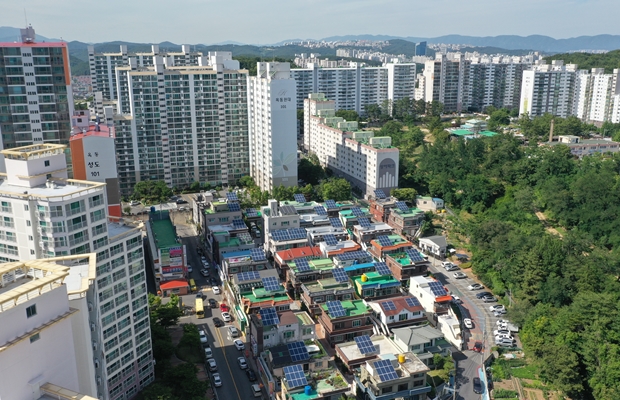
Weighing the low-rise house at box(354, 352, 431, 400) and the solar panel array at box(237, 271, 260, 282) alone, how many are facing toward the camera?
2

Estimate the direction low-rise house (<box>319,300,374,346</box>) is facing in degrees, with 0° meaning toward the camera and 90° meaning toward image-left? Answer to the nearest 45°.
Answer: approximately 0°

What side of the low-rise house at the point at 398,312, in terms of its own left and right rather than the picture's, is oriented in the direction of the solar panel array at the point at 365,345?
front

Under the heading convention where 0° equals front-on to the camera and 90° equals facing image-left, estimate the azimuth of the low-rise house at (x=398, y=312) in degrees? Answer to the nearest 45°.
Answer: approximately 0°

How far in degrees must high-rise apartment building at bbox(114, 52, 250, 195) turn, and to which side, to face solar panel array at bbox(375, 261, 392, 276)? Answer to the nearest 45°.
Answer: approximately 45° to its left

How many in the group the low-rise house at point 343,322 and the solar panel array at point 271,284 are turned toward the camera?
2

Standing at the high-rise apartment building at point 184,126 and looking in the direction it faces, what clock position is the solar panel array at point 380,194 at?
The solar panel array is roughly at 10 o'clock from the high-rise apartment building.
